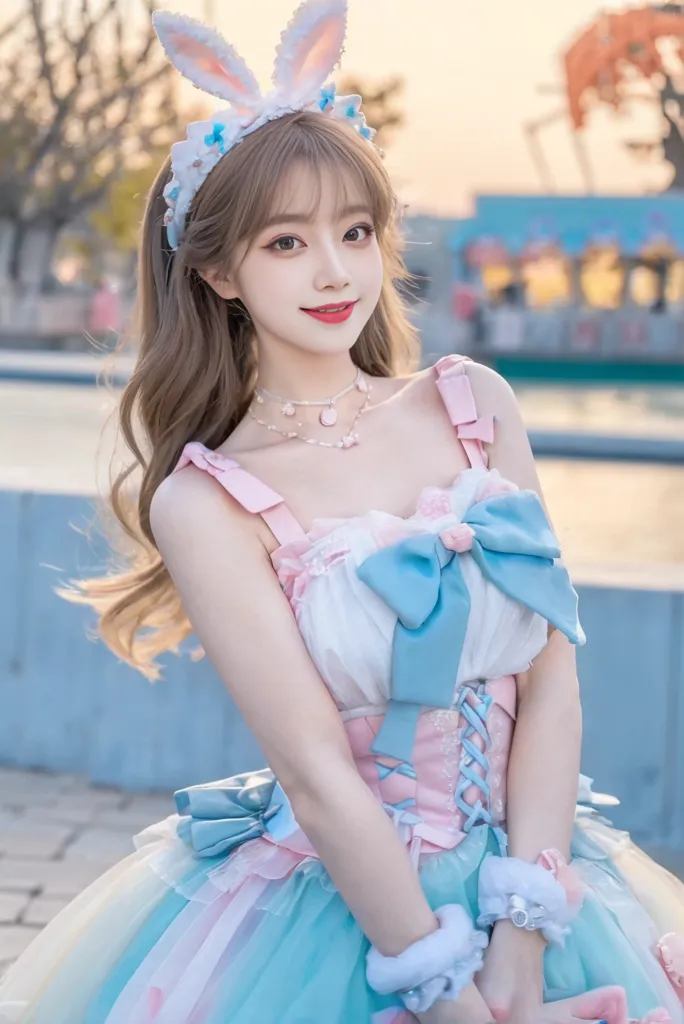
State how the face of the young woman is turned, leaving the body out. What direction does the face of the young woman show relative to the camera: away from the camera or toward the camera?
toward the camera

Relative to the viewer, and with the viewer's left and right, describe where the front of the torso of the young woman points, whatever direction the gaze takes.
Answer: facing the viewer and to the right of the viewer

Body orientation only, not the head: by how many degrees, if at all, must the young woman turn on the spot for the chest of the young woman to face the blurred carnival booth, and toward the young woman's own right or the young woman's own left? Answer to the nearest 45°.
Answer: approximately 135° to the young woman's own left
